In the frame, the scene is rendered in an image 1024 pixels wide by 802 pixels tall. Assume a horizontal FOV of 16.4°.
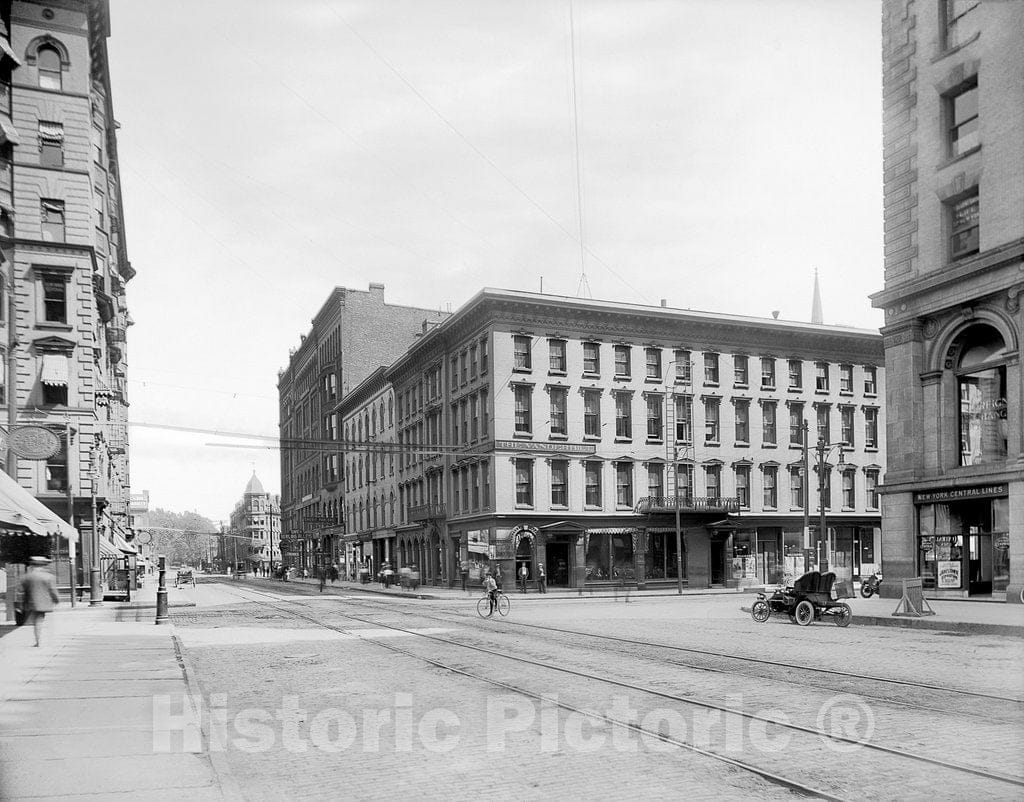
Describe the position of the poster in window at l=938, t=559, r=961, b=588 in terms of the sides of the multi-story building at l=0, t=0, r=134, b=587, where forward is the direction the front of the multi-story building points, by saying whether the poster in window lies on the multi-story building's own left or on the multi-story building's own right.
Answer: on the multi-story building's own left

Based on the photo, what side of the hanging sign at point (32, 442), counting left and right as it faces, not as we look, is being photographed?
front

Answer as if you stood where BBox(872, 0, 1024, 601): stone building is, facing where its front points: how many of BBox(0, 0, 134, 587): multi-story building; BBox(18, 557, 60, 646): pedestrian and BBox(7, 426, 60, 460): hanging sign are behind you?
0

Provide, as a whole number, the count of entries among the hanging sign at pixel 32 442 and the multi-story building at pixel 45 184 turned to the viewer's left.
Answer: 0

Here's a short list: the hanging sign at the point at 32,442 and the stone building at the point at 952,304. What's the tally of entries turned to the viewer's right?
0

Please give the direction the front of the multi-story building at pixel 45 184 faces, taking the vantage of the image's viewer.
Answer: facing the viewer and to the right of the viewer

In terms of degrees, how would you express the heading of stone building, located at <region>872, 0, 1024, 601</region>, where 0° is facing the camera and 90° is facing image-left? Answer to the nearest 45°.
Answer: approximately 45°
